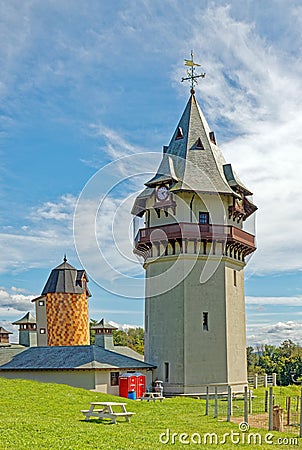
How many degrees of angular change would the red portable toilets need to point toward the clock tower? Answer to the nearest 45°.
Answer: approximately 90° to its left

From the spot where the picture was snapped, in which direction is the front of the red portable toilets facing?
facing the viewer and to the right of the viewer

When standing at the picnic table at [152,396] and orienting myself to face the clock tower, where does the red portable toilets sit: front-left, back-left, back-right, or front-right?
front-left
